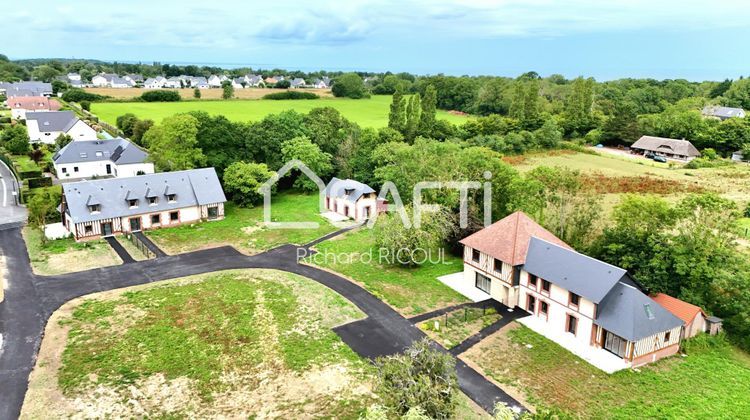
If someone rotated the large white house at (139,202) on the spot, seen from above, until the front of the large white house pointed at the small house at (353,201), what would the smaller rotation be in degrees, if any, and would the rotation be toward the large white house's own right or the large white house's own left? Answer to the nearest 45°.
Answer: approximately 90° to the large white house's own left

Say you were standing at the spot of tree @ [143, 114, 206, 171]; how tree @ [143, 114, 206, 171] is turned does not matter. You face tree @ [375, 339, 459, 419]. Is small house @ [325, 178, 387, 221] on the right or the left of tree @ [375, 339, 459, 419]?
left

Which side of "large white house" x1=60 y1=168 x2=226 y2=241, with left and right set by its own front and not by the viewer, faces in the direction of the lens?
front

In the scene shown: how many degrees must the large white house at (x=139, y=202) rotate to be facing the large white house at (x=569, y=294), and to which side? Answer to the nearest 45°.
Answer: approximately 45° to its left

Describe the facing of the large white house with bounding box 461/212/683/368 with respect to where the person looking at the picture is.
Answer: facing the viewer and to the left of the viewer

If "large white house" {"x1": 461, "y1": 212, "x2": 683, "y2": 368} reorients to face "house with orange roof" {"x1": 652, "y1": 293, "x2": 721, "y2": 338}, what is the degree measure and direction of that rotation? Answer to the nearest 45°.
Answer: approximately 135° to its left

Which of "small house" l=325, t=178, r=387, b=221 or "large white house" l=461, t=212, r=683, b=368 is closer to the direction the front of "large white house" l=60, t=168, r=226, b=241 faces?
the large white house

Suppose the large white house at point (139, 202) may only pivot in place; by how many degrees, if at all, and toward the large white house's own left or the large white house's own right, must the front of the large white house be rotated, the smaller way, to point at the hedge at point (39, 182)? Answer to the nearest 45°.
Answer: approximately 135° to the large white house's own right

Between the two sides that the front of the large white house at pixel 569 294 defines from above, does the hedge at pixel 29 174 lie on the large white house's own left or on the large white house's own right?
on the large white house's own right

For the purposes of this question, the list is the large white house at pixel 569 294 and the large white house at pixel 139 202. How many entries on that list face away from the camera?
0
